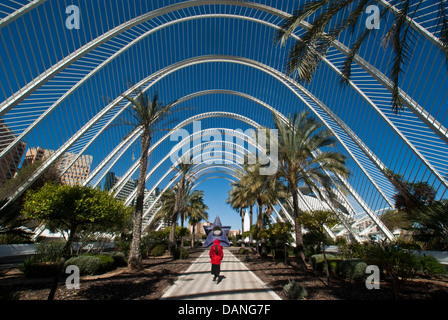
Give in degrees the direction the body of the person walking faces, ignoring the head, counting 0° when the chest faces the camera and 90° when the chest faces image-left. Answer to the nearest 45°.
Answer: approximately 180°

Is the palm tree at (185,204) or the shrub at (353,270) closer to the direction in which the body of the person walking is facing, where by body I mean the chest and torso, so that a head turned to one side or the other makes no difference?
the palm tree

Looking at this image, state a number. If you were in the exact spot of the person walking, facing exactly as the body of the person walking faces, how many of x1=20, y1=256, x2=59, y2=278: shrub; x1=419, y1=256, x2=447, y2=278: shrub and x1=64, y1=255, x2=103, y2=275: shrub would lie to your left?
2

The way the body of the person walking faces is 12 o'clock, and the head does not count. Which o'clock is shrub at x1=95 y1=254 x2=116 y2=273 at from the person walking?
The shrub is roughly at 10 o'clock from the person walking.

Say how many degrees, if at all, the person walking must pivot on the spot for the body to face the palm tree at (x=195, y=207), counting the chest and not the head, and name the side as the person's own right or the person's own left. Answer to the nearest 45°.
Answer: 0° — they already face it

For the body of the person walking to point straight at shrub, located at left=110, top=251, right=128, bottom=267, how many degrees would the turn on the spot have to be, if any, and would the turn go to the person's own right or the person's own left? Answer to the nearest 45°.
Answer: approximately 45° to the person's own left

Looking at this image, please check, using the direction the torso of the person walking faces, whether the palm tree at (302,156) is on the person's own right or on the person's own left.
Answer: on the person's own right

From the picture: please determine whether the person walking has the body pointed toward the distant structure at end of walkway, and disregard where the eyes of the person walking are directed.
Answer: yes

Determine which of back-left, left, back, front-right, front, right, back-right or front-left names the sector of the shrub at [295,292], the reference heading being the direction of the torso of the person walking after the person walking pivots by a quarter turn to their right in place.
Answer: front-right

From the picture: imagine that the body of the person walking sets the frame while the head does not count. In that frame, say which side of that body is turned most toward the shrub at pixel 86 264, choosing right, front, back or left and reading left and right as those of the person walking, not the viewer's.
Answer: left
